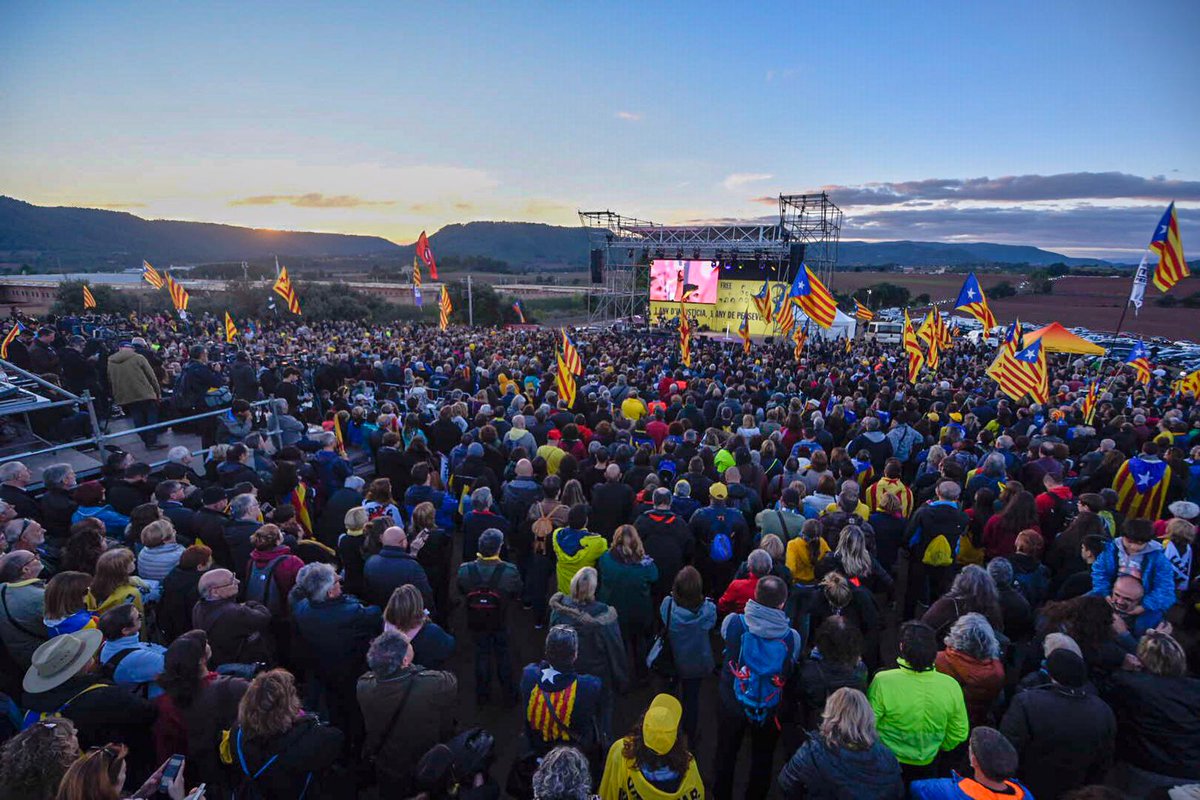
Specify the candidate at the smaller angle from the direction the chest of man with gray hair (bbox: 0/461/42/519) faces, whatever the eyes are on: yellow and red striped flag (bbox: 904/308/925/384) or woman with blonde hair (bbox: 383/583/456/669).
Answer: the yellow and red striped flag

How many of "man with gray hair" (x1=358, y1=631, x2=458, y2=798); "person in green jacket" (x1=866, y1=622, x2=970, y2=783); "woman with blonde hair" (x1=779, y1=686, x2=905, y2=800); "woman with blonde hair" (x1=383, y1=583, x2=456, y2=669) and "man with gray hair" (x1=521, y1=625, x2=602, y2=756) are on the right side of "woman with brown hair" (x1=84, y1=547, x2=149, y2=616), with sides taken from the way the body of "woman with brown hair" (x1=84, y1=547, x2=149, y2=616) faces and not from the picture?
5

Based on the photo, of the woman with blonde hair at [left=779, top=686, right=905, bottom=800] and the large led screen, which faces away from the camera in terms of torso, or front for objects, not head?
the woman with blonde hair

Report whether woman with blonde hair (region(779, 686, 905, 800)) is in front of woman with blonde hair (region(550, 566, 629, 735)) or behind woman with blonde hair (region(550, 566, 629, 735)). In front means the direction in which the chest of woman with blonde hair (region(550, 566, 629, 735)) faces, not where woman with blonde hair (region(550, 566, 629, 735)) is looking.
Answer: behind

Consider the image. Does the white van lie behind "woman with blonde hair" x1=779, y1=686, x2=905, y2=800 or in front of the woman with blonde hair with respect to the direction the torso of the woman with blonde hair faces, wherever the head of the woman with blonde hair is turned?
in front

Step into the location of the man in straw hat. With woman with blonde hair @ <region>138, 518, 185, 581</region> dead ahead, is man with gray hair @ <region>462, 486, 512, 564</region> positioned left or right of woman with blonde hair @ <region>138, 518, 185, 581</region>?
right

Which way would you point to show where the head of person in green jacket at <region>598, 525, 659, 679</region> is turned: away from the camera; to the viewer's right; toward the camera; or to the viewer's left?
away from the camera

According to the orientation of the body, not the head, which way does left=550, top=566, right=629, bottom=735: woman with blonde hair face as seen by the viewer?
away from the camera

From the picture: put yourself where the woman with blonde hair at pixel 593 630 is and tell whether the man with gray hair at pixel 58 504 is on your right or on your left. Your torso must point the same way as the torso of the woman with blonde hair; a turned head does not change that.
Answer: on your left

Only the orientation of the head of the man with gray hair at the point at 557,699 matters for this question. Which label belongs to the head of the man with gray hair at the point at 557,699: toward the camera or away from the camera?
away from the camera

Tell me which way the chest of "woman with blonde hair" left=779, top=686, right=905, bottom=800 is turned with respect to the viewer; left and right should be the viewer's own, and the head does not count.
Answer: facing away from the viewer

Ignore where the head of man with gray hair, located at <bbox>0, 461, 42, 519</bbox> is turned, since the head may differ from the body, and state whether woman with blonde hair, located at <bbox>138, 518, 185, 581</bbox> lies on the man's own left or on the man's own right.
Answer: on the man's own right

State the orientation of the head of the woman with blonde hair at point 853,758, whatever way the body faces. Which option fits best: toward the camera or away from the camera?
away from the camera

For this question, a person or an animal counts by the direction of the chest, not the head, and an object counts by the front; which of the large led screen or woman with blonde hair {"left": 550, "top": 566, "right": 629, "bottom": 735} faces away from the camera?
the woman with blonde hair

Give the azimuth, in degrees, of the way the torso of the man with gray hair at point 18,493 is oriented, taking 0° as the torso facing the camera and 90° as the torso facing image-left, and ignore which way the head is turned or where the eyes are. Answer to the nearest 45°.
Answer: approximately 225°

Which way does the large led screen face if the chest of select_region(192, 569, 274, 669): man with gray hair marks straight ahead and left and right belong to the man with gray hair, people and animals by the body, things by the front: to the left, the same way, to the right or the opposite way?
the opposite way

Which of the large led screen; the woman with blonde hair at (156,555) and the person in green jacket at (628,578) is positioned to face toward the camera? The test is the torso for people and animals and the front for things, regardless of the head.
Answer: the large led screen
